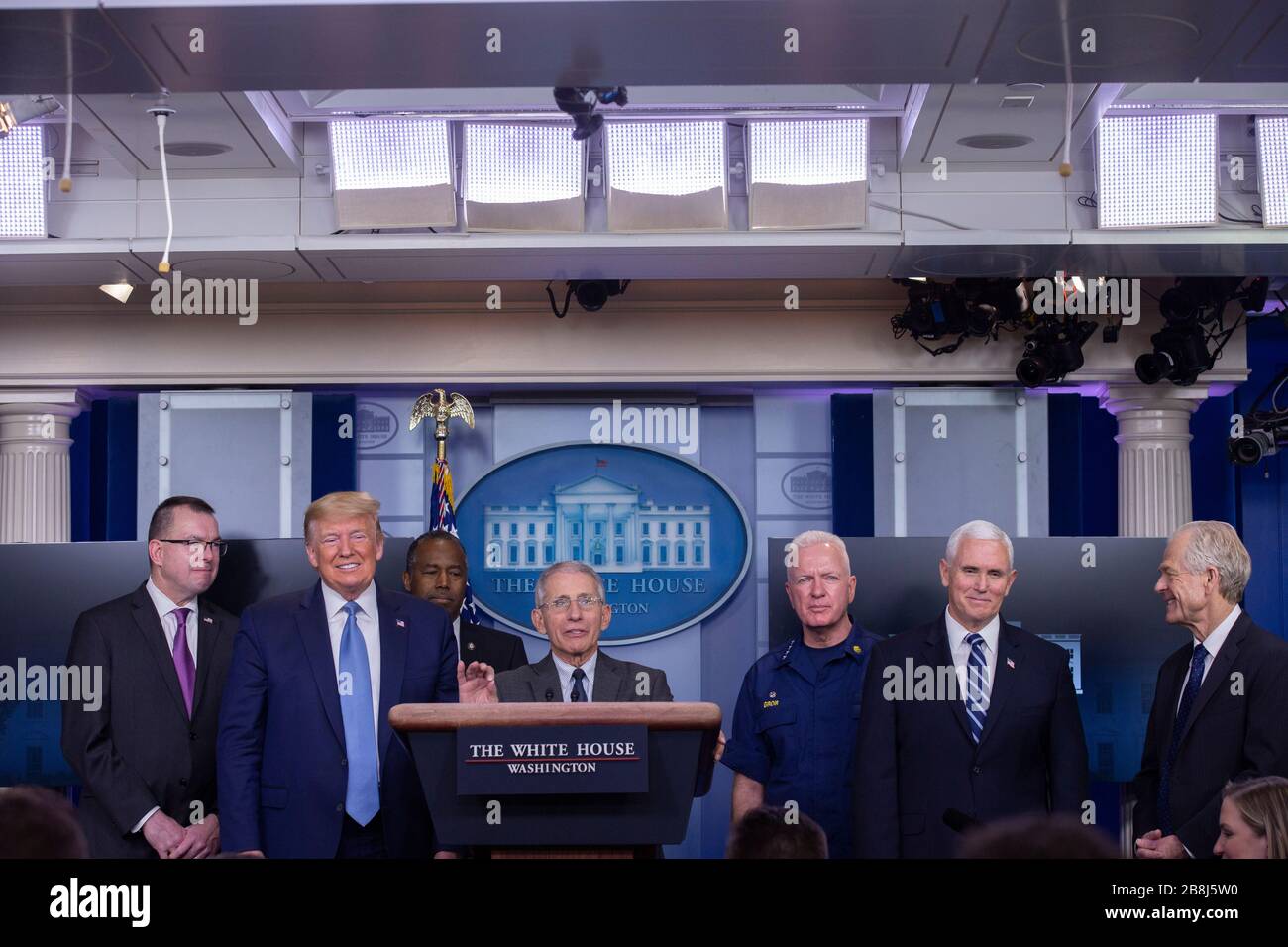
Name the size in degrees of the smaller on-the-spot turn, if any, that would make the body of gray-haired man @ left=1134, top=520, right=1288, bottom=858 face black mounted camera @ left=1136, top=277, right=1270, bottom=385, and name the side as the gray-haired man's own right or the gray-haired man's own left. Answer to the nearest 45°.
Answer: approximately 135° to the gray-haired man's own right

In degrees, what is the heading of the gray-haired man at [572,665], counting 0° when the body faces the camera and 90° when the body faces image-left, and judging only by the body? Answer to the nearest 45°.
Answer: approximately 0°

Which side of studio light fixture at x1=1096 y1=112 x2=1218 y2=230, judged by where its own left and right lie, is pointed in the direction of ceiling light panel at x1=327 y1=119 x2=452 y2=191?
right

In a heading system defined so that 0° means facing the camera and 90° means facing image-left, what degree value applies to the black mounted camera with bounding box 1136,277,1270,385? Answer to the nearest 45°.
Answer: approximately 45°

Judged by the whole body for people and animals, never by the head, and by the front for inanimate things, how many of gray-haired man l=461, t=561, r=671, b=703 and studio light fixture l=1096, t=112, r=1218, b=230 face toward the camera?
2

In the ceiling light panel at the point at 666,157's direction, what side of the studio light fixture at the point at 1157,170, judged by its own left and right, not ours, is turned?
right

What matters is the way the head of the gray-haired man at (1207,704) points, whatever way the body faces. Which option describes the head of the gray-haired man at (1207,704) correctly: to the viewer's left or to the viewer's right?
to the viewer's left
